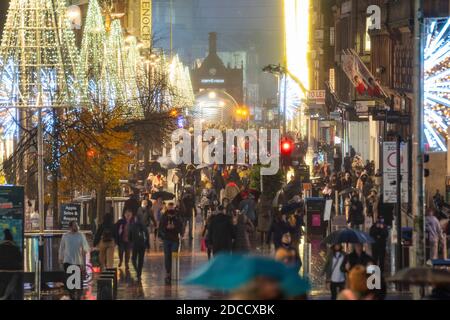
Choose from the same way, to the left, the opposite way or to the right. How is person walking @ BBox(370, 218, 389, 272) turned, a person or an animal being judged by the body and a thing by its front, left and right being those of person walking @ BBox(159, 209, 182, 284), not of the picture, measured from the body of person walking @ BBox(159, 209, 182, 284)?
the same way

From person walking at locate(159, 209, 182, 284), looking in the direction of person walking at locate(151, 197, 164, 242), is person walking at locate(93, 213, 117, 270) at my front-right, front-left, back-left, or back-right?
front-left

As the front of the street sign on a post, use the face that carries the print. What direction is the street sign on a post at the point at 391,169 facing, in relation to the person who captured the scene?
facing the viewer
